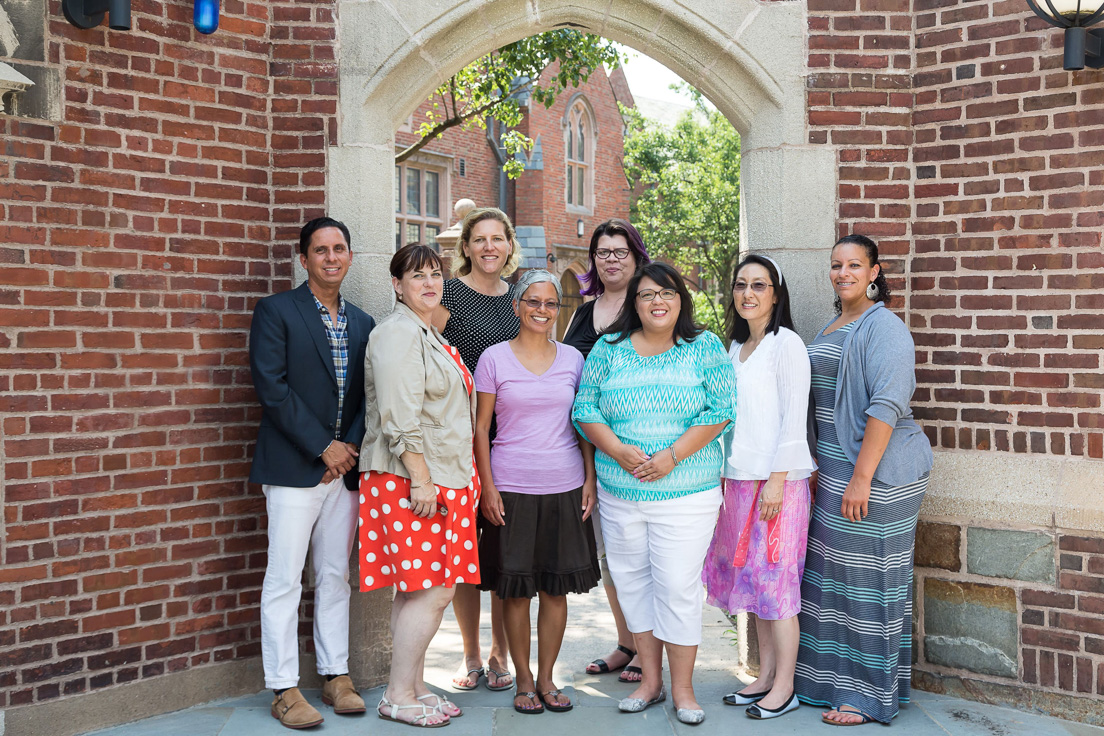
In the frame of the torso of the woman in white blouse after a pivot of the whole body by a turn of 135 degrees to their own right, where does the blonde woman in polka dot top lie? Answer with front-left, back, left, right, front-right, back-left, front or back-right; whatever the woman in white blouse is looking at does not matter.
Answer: left

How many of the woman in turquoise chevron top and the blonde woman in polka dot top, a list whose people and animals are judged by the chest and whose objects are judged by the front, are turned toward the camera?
2

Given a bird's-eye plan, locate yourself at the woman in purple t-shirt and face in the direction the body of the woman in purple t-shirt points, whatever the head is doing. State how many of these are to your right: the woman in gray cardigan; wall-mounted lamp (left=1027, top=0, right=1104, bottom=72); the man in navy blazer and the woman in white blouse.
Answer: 1

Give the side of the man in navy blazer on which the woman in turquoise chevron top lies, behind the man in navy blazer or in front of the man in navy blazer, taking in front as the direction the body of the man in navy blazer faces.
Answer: in front

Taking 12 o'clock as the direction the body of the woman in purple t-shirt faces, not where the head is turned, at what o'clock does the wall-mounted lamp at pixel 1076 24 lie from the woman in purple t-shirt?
The wall-mounted lamp is roughly at 9 o'clock from the woman in purple t-shirt.

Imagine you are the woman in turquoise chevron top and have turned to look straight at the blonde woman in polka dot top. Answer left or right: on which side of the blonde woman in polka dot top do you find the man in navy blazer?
left

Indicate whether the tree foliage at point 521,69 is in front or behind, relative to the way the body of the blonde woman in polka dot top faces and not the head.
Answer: behind

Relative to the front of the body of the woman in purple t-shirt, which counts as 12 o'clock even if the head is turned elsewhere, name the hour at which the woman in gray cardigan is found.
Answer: The woman in gray cardigan is roughly at 9 o'clock from the woman in purple t-shirt.

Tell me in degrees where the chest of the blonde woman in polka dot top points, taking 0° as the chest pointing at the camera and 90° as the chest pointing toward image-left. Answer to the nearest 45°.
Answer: approximately 0°

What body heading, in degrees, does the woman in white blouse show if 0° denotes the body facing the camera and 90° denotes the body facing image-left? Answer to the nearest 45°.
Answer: approximately 45°

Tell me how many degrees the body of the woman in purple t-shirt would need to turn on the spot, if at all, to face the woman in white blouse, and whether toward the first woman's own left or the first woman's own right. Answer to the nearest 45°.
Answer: approximately 90° to the first woman's own left

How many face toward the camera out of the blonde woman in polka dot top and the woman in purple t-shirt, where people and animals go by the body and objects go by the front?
2

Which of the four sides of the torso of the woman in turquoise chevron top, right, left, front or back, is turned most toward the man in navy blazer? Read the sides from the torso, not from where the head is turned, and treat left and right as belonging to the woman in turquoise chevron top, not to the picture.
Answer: right

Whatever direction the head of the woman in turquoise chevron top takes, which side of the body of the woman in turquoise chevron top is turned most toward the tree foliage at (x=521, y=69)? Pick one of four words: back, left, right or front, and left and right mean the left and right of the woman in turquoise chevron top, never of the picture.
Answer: back

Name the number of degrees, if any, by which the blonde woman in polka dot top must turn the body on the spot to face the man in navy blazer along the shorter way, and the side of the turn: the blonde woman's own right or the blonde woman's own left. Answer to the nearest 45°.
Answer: approximately 45° to the blonde woman's own right
